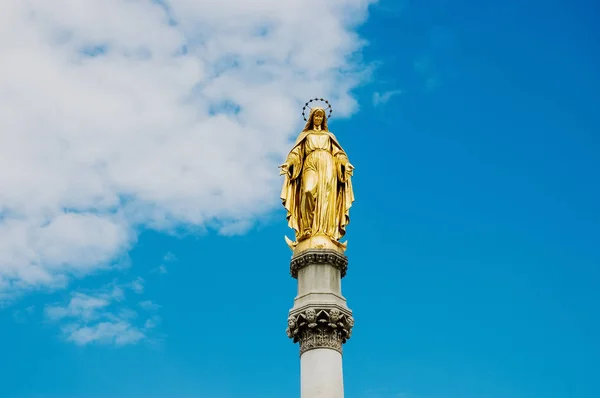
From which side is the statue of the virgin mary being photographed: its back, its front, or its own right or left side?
front
